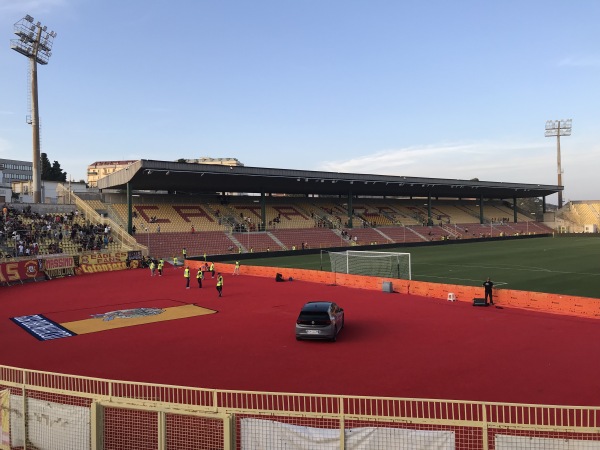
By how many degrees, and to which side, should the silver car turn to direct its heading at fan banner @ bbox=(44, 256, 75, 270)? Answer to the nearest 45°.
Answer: approximately 45° to its left

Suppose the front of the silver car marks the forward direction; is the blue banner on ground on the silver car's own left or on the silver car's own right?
on the silver car's own left

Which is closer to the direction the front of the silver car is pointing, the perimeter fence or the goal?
the goal

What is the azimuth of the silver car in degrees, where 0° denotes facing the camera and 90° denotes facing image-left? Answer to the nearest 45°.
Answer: approximately 180°

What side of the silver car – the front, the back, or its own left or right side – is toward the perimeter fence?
back

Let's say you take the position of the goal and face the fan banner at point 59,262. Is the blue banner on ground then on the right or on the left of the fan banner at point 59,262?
left

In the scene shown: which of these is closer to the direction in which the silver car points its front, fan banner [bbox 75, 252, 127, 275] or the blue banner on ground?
the fan banner

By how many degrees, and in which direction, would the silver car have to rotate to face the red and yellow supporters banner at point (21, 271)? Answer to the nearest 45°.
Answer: approximately 45° to its left

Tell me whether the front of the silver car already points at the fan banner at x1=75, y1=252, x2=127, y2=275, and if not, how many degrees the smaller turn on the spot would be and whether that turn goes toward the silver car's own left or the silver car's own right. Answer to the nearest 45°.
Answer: approximately 45° to the silver car's own left
